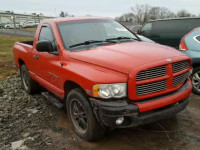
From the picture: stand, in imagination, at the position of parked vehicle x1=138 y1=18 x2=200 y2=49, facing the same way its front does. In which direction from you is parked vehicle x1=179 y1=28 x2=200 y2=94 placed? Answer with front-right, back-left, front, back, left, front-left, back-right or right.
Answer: left

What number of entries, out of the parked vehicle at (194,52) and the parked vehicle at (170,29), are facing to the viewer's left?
1

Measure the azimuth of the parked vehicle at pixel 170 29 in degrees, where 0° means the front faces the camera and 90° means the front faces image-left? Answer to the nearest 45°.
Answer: approximately 90°

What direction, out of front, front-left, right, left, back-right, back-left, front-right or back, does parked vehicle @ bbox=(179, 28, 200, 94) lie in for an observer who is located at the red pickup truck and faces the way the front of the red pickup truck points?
left

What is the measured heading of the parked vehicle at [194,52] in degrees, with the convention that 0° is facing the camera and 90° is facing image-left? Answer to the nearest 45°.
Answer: approximately 315°

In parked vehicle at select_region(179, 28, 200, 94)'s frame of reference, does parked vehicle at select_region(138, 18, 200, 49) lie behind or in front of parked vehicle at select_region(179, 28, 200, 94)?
behind

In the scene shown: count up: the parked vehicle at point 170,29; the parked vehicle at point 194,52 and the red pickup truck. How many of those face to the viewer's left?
1
